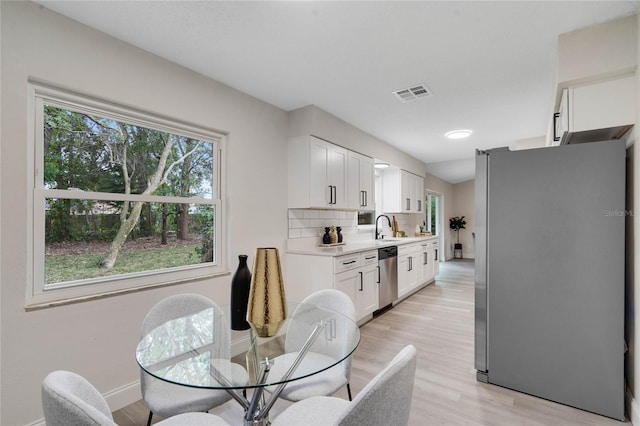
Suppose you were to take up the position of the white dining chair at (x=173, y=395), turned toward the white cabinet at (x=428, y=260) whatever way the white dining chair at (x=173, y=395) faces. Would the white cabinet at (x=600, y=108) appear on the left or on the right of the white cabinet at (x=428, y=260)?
right

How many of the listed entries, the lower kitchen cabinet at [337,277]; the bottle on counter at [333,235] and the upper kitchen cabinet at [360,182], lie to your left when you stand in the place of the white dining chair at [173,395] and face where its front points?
3

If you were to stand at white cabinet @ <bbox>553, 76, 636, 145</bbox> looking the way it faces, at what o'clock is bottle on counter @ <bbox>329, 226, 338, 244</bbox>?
The bottle on counter is roughly at 12 o'clock from the white cabinet.

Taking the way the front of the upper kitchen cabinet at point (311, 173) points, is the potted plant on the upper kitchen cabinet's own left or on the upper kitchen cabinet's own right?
on the upper kitchen cabinet's own left

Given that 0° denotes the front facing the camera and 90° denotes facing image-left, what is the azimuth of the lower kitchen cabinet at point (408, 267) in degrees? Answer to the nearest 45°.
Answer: approximately 315°

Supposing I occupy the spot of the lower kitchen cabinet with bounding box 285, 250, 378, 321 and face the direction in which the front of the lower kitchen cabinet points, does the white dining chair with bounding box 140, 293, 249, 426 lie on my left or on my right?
on my right

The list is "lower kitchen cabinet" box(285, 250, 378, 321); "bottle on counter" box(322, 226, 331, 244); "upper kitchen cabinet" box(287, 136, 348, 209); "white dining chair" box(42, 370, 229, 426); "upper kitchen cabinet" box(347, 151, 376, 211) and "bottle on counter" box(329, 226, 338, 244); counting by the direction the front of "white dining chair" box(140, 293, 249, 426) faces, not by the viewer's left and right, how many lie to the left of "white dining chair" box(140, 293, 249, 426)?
5

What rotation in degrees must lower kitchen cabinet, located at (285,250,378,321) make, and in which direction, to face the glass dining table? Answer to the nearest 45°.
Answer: approximately 45° to its right

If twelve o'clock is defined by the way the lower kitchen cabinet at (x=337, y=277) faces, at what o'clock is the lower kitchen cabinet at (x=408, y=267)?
the lower kitchen cabinet at (x=408, y=267) is roughly at 9 o'clock from the lower kitchen cabinet at (x=337, y=277).

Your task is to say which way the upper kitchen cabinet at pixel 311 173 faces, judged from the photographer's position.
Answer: facing the viewer and to the right of the viewer

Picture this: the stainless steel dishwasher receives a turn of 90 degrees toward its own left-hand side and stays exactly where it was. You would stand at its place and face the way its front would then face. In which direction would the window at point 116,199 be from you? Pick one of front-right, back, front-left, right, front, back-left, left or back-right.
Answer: back

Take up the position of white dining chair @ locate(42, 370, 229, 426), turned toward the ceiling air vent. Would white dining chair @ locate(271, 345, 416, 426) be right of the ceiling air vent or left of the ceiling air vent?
right
